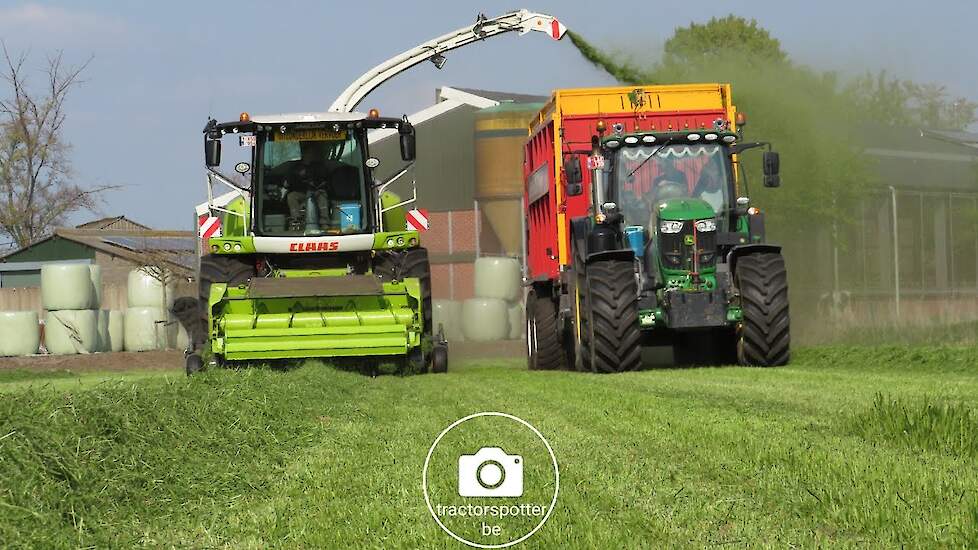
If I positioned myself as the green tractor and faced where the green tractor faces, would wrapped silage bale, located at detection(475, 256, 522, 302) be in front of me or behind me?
behind

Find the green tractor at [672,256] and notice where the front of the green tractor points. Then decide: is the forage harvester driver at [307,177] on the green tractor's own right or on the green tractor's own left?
on the green tractor's own right

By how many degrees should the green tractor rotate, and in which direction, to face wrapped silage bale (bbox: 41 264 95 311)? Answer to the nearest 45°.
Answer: approximately 135° to its right

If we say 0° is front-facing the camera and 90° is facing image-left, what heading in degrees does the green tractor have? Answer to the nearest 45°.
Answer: approximately 0°

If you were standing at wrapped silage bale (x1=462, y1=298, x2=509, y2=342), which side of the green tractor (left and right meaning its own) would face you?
back

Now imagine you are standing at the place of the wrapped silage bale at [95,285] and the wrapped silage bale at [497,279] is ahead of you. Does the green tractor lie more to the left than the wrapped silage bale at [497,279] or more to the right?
right

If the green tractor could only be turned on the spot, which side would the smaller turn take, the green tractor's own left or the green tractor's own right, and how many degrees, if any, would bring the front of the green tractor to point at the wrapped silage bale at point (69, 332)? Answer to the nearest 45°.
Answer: approximately 135° to the green tractor's own right

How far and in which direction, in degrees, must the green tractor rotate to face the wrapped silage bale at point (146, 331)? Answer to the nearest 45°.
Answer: approximately 135° to its right

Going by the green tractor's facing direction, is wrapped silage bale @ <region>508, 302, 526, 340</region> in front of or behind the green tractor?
behind

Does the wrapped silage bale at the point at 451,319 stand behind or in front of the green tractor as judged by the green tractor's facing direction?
behind

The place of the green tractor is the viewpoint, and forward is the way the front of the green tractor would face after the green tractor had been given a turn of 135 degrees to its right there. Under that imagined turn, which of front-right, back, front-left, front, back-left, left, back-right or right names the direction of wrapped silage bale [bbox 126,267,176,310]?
front
